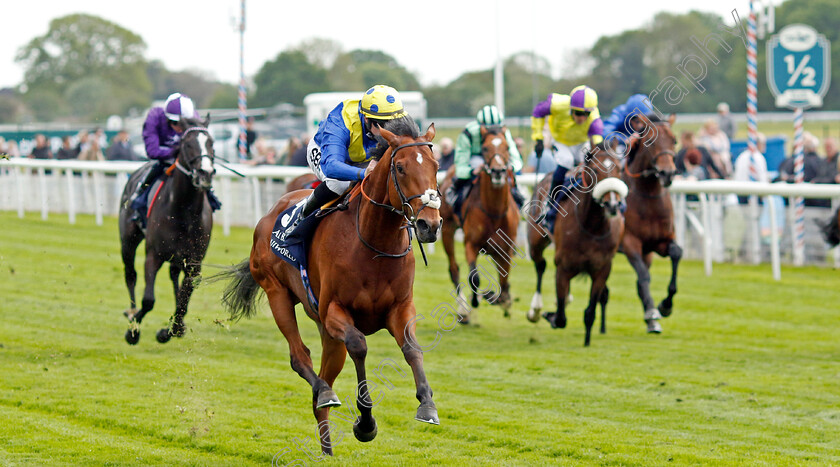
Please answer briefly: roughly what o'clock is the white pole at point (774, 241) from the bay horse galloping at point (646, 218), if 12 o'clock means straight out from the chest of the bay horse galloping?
The white pole is roughly at 7 o'clock from the bay horse galloping.

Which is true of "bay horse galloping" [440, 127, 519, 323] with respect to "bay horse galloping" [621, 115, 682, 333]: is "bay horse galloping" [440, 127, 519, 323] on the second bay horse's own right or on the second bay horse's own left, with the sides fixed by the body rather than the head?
on the second bay horse's own right

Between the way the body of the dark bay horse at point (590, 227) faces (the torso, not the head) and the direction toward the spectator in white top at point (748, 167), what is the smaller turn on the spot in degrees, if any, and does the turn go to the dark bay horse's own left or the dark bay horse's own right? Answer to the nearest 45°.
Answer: approximately 135° to the dark bay horse's own left

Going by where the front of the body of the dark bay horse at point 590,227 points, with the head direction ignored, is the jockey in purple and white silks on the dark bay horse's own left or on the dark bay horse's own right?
on the dark bay horse's own right

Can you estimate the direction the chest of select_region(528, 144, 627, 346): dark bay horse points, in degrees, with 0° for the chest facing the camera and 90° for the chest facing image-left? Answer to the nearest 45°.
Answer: approximately 315°

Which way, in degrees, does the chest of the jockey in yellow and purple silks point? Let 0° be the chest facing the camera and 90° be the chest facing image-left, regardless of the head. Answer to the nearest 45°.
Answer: approximately 315°

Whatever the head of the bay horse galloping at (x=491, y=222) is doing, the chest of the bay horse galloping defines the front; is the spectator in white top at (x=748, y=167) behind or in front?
behind

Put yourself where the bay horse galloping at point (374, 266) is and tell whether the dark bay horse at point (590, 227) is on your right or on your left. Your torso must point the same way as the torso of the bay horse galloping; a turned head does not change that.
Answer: on your left

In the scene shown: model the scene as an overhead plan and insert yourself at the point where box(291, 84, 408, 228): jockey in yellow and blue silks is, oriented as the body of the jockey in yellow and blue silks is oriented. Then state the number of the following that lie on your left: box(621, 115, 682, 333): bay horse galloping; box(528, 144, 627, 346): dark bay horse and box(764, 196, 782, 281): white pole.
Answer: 3

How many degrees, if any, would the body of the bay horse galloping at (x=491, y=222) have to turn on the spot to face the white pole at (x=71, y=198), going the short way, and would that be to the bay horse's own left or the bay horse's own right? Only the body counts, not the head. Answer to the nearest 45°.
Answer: approximately 135° to the bay horse's own right

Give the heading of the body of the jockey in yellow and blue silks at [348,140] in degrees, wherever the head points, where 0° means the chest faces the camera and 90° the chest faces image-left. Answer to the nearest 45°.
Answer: approximately 315°

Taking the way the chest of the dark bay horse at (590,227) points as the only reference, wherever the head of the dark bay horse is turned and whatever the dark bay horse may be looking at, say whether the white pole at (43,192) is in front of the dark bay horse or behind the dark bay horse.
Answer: behind
